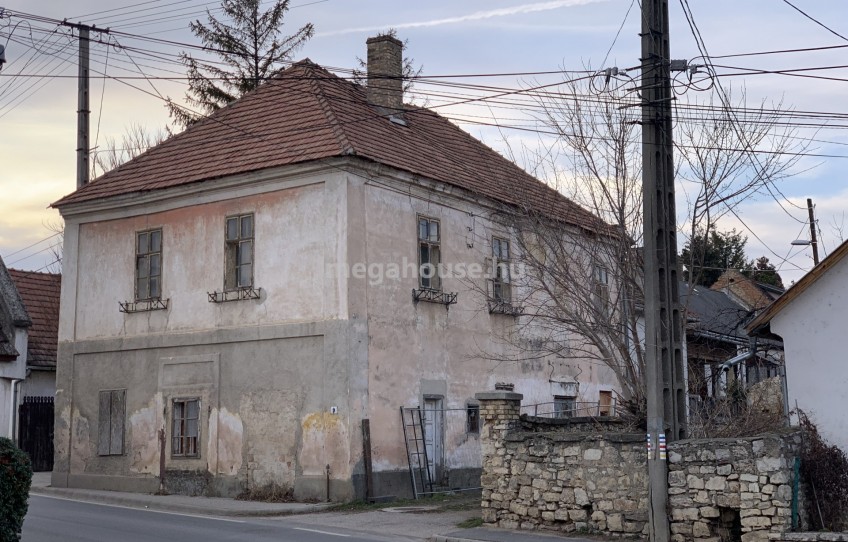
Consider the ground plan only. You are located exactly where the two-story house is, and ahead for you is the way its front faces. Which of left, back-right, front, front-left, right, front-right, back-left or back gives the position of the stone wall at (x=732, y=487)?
left

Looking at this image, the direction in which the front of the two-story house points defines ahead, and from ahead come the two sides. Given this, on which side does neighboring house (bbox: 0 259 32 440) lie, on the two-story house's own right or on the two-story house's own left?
on the two-story house's own right

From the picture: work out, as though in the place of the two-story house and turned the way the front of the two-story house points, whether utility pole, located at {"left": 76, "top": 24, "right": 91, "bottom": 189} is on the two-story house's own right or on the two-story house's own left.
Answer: on the two-story house's own right

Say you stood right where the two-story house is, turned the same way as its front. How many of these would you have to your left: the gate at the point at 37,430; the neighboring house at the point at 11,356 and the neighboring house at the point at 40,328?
0

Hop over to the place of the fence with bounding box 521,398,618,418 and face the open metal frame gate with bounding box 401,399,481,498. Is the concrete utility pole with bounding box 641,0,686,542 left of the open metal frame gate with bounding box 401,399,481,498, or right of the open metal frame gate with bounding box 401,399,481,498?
left

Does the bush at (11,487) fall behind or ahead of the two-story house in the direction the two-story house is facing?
ahead

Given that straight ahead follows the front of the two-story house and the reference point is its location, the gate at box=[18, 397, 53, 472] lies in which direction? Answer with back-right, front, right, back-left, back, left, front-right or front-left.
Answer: right

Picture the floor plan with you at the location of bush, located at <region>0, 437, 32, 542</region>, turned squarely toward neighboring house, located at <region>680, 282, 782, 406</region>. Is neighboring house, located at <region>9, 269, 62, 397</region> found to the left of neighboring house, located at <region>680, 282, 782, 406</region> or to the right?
left

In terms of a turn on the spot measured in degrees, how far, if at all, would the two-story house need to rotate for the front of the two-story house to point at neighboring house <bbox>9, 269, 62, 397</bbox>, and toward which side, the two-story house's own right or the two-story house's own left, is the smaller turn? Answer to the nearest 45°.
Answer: approximately 90° to the two-story house's own right

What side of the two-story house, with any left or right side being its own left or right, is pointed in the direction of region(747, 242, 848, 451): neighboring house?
left

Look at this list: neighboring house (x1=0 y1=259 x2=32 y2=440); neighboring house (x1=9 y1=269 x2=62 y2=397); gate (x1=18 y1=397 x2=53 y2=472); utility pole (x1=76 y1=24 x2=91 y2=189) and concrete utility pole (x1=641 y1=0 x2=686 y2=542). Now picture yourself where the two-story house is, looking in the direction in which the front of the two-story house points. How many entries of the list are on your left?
1

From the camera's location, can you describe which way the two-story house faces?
facing the viewer and to the left of the viewer

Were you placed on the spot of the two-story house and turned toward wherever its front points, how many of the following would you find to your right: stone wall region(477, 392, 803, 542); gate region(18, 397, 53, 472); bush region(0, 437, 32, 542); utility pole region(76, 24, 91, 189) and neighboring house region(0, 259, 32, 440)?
3
